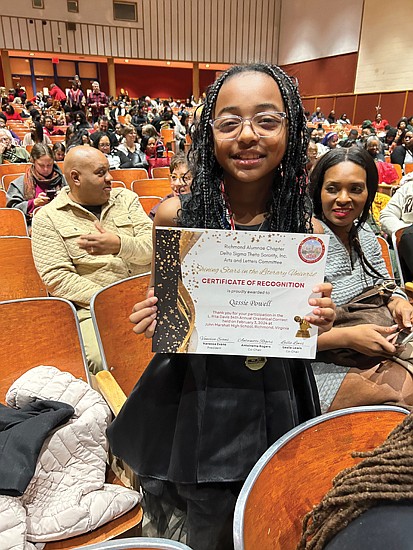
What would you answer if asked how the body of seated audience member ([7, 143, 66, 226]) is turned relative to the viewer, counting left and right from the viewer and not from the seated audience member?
facing the viewer and to the right of the viewer

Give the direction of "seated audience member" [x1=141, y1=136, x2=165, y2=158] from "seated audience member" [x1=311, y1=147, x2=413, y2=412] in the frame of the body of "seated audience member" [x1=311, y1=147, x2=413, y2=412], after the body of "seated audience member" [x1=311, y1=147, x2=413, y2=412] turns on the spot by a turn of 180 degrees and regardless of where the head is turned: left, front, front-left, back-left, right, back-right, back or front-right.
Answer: front

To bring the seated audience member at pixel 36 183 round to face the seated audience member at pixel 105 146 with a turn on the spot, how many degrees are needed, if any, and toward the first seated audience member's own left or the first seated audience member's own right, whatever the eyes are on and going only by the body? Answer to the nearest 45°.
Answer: approximately 90° to the first seated audience member's own left

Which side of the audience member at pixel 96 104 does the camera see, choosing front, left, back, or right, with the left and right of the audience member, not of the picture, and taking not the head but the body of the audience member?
front

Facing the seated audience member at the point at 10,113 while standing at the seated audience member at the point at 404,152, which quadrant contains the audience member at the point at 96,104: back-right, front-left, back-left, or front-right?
front-right

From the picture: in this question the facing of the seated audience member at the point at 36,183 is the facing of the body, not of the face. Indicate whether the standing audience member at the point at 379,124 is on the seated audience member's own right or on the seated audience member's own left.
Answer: on the seated audience member's own left

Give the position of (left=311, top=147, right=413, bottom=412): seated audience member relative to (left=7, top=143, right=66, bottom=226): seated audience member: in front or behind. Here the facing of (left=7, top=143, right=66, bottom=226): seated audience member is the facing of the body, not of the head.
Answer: in front

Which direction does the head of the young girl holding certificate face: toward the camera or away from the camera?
toward the camera

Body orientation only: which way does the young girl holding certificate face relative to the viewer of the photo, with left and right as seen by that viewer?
facing the viewer

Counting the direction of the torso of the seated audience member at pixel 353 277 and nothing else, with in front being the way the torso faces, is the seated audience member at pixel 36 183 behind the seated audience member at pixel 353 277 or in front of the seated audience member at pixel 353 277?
behind

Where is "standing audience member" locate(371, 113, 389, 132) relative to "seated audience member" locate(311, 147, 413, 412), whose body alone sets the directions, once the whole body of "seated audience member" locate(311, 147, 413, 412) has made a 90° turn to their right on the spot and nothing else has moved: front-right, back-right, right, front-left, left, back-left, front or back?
back-right

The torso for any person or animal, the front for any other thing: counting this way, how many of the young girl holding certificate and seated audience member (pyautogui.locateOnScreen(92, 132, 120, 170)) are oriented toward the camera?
2

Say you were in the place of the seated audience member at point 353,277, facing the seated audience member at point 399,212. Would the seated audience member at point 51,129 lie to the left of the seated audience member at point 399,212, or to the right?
left
